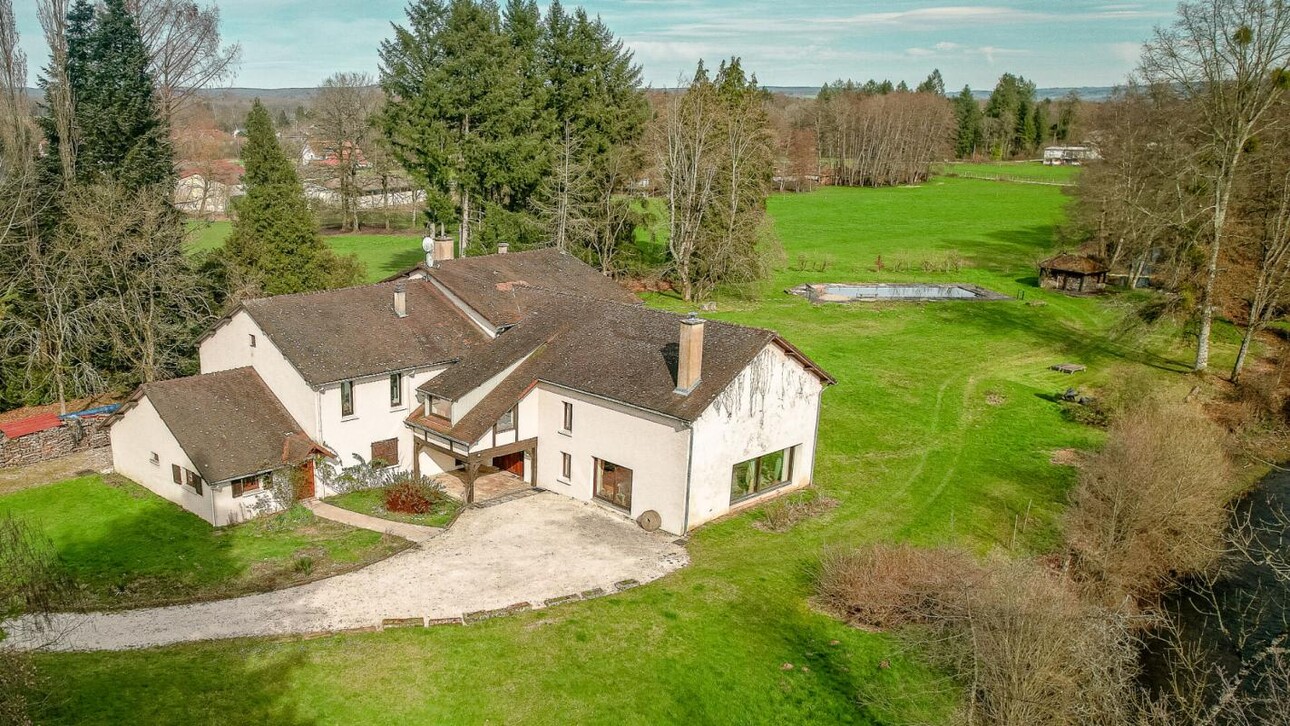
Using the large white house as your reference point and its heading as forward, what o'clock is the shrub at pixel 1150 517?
The shrub is roughly at 10 o'clock from the large white house.

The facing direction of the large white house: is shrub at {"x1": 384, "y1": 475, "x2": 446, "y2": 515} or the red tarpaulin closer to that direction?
the shrub

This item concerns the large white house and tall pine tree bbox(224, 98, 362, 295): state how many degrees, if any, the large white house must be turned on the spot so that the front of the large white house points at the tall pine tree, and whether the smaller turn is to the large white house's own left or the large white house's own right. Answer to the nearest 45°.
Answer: approximately 135° to the large white house's own right

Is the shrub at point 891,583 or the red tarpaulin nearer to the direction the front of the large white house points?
the shrub

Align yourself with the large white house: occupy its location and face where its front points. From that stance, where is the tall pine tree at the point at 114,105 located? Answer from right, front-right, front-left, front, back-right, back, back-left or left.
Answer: back-right

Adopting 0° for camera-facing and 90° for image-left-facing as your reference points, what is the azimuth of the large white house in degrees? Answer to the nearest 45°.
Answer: approximately 0°

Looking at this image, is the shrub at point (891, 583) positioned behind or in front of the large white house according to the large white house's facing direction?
in front

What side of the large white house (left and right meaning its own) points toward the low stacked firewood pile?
right

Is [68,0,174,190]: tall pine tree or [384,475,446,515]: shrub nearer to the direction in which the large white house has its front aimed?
the shrub

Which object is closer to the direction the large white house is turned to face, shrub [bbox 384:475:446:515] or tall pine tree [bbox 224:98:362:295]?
the shrub
